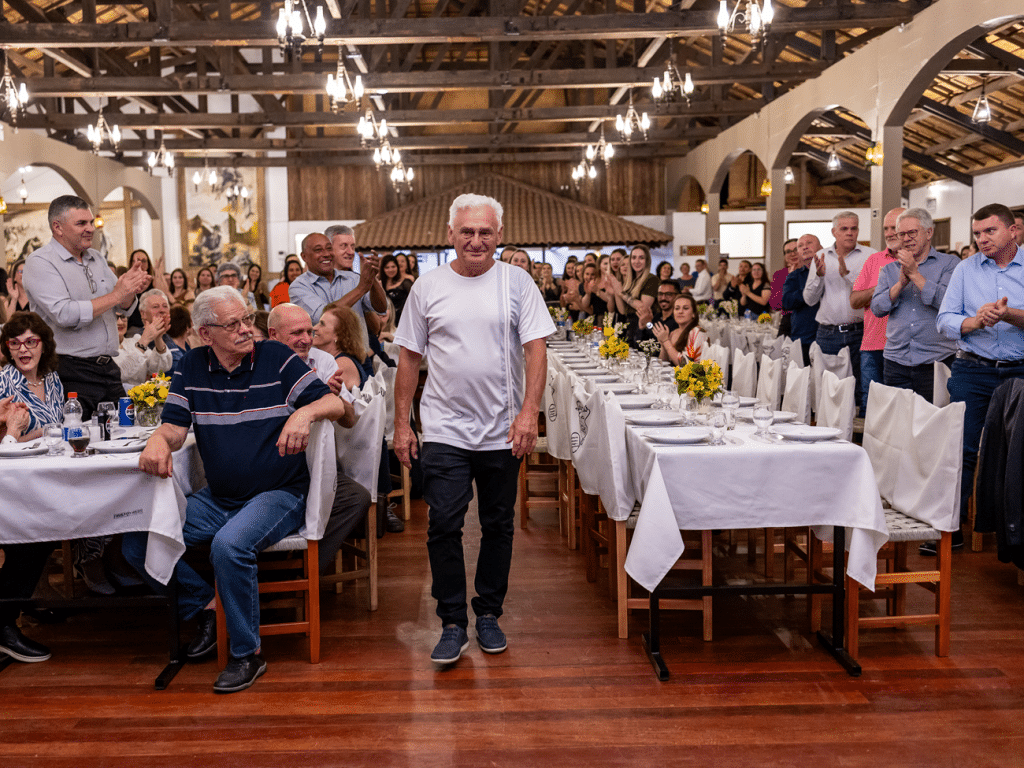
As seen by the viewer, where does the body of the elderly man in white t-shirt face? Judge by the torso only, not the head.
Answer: toward the camera

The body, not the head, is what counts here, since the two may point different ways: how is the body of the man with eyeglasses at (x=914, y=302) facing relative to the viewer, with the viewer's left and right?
facing the viewer and to the left of the viewer

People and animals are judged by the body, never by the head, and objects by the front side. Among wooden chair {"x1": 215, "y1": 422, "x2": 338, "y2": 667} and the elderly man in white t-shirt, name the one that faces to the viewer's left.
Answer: the wooden chair

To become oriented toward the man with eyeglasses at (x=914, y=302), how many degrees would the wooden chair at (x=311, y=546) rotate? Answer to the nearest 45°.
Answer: approximately 180°

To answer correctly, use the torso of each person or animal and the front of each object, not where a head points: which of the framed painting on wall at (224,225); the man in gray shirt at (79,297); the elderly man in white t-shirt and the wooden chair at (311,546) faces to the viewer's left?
the wooden chair

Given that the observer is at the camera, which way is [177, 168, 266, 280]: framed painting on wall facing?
facing the viewer

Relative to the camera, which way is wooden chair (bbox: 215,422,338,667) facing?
to the viewer's left

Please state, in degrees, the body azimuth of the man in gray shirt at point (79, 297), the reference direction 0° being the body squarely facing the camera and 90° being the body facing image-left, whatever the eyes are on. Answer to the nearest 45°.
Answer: approximately 315°

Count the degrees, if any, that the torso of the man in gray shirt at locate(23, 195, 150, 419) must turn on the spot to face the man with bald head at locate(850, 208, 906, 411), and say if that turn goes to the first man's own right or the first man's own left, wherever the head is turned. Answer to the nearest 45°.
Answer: approximately 45° to the first man's own left

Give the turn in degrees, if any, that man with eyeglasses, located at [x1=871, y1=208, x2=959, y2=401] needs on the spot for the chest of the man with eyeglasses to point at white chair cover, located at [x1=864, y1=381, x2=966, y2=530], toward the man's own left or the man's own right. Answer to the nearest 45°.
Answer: approximately 45° to the man's own left

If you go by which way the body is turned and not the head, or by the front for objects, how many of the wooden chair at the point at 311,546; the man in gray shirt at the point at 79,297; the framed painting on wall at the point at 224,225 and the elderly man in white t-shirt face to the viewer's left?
1

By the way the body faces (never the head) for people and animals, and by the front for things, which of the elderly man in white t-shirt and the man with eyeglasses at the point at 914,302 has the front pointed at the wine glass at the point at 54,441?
the man with eyeglasses
